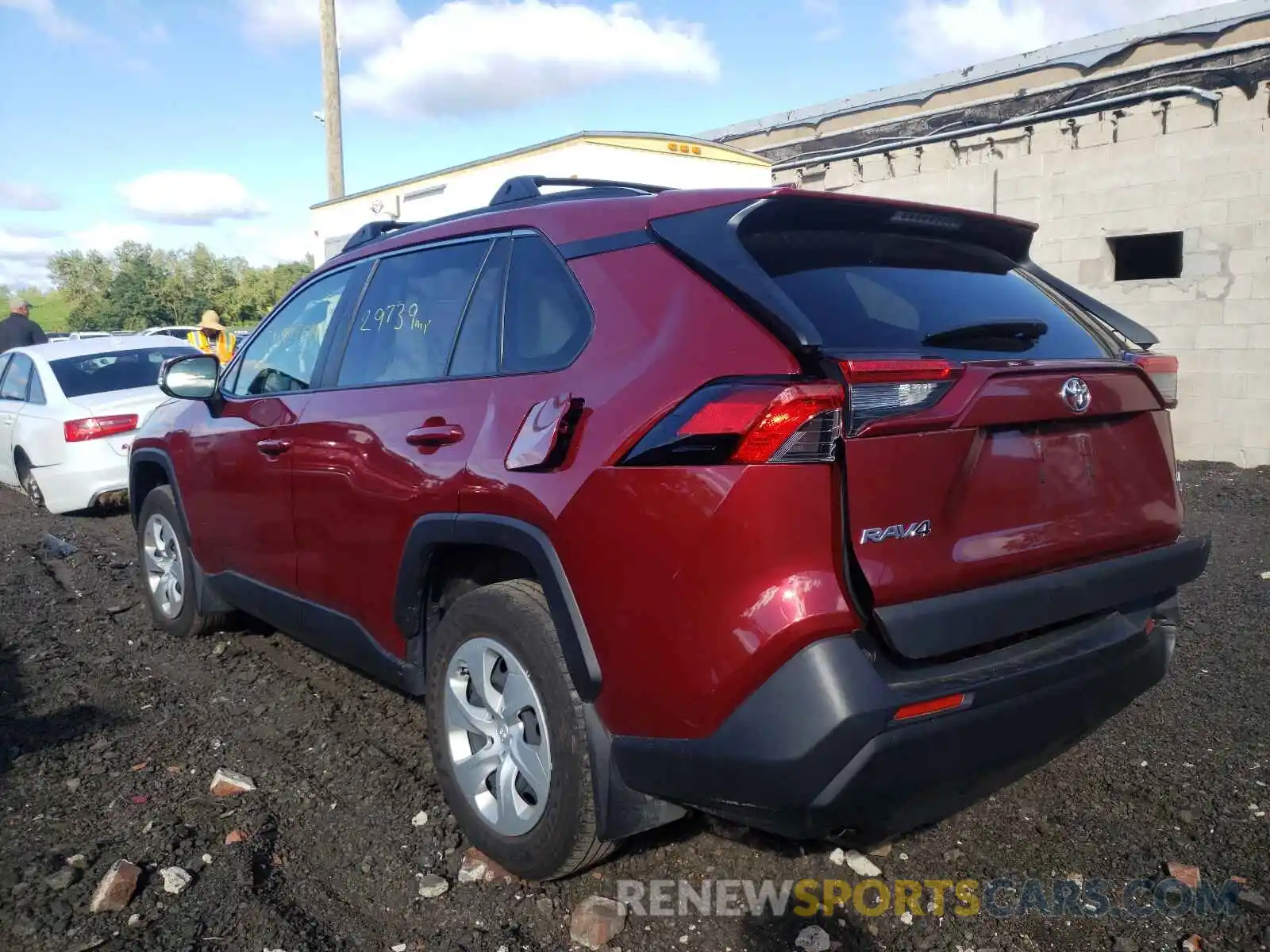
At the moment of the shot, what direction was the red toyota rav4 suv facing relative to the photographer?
facing away from the viewer and to the left of the viewer

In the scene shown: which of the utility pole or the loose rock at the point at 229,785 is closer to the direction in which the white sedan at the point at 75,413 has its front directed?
the utility pole

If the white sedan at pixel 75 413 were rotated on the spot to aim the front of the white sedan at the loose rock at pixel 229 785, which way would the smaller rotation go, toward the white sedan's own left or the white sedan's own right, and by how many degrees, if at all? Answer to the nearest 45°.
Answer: approximately 135° to the white sedan's own left

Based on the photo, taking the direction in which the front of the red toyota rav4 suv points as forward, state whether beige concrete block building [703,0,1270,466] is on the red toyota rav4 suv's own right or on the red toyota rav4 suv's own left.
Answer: on the red toyota rav4 suv's own right

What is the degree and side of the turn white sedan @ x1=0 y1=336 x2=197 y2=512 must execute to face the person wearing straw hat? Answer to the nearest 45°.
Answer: approximately 90° to its right

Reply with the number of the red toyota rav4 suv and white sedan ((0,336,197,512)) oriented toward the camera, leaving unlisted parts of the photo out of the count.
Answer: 0

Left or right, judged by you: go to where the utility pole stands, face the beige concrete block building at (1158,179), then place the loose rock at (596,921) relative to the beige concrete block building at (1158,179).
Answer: right

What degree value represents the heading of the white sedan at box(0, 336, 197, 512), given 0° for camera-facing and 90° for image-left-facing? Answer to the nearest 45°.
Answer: approximately 135°

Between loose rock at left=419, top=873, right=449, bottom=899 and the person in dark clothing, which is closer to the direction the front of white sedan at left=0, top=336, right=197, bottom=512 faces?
the person in dark clothing

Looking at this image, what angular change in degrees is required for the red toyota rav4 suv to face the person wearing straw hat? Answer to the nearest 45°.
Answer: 0° — it already faces them

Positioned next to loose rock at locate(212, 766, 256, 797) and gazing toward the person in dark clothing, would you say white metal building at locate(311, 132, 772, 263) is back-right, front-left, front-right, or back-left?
front-right

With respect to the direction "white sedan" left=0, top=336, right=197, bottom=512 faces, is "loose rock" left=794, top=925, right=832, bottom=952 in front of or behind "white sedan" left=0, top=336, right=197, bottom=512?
behind

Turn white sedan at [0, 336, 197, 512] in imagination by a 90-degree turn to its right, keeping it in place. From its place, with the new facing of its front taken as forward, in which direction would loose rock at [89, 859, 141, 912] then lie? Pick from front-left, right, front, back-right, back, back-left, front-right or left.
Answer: back-right

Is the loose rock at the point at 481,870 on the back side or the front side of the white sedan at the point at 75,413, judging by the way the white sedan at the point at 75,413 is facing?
on the back side

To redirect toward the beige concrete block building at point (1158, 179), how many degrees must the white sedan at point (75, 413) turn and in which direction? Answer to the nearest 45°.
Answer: approximately 135° to its right
